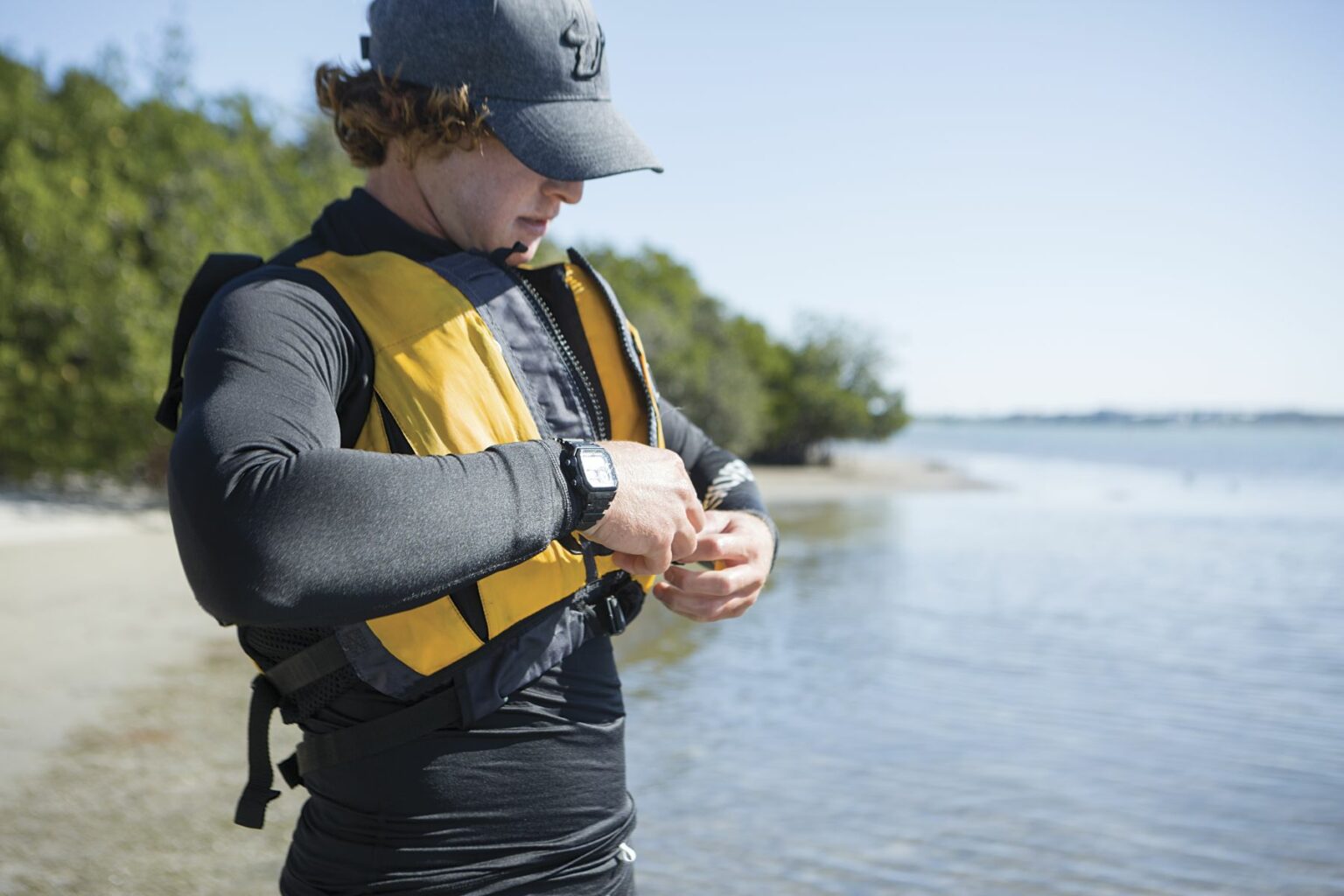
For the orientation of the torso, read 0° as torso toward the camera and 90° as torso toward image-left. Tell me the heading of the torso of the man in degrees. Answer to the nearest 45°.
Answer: approximately 315°

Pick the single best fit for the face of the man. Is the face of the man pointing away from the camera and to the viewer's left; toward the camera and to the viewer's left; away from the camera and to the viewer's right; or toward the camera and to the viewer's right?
toward the camera and to the viewer's right
